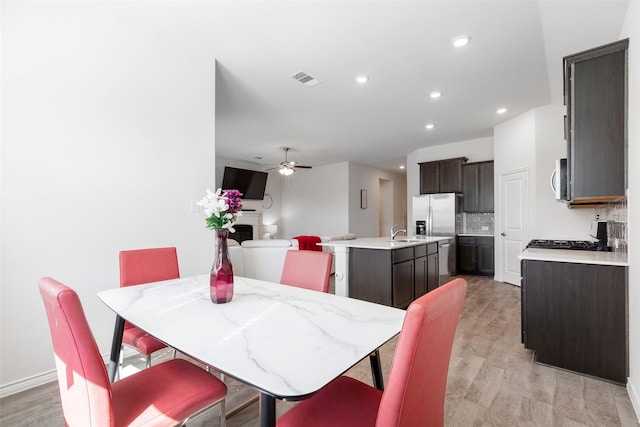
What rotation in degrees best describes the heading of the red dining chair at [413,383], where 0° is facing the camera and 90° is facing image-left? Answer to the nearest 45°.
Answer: approximately 135°

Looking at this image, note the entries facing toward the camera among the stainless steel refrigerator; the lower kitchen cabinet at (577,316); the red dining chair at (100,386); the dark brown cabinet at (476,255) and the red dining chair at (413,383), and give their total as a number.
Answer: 2

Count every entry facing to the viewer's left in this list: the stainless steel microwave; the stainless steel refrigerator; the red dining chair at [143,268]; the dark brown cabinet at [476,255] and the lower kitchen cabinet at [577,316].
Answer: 2

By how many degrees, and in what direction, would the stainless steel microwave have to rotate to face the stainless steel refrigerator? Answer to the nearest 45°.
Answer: approximately 45° to its right

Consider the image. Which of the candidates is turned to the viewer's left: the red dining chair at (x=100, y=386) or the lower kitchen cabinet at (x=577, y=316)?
the lower kitchen cabinet

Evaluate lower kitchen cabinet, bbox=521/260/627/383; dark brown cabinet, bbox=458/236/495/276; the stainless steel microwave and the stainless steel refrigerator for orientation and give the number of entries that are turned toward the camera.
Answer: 2

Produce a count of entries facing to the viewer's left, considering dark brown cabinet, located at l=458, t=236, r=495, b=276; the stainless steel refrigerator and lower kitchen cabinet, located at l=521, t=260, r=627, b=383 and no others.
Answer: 1

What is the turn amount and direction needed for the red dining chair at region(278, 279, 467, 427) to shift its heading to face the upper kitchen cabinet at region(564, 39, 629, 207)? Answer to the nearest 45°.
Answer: approximately 90° to its right

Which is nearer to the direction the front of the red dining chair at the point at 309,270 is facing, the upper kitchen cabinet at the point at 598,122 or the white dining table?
the white dining table

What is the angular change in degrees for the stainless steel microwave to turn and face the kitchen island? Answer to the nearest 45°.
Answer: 0° — it already faces it

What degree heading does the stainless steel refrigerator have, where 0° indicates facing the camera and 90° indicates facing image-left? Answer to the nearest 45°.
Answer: approximately 0°
